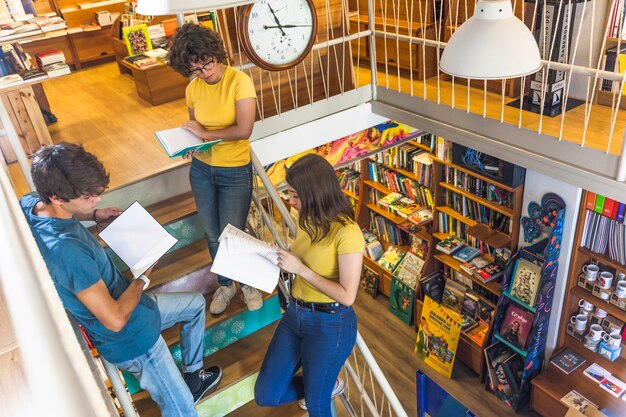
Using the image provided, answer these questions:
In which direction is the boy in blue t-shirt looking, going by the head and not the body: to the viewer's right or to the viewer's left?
to the viewer's right

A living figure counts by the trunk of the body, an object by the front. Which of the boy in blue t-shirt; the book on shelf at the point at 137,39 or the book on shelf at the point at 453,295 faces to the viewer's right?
the boy in blue t-shirt

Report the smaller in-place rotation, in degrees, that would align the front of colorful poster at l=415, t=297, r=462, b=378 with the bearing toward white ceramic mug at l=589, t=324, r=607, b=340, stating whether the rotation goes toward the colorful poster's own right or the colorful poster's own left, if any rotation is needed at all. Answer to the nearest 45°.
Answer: approximately 135° to the colorful poster's own left

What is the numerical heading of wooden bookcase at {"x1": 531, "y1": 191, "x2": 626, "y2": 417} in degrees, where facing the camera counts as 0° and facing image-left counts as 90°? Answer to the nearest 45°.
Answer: approximately 45°

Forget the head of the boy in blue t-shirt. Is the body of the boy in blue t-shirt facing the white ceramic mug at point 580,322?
yes

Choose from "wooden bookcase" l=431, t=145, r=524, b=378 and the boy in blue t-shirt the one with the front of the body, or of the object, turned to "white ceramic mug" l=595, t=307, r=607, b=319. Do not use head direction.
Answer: the boy in blue t-shirt

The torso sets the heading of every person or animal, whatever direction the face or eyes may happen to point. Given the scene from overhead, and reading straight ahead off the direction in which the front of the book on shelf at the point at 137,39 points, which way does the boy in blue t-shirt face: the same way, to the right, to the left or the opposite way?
to the left

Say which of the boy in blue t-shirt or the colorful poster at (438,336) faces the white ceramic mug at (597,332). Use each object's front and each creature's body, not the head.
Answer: the boy in blue t-shirt

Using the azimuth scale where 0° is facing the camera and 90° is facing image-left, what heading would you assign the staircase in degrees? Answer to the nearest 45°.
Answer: approximately 315°

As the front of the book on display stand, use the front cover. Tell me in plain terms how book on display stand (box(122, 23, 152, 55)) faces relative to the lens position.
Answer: facing the viewer

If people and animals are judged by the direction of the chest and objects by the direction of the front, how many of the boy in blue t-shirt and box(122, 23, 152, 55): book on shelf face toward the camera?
1

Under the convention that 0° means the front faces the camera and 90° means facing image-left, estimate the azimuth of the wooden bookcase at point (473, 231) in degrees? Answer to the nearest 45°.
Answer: approximately 45°

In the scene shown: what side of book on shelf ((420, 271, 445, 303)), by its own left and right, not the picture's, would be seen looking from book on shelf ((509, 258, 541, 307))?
left

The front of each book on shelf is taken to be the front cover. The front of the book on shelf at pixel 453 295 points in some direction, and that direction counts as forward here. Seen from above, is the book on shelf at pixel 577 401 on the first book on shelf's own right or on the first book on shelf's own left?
on the first book on shelf's own left

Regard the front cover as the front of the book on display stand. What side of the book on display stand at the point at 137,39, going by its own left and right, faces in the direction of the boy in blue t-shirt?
front
